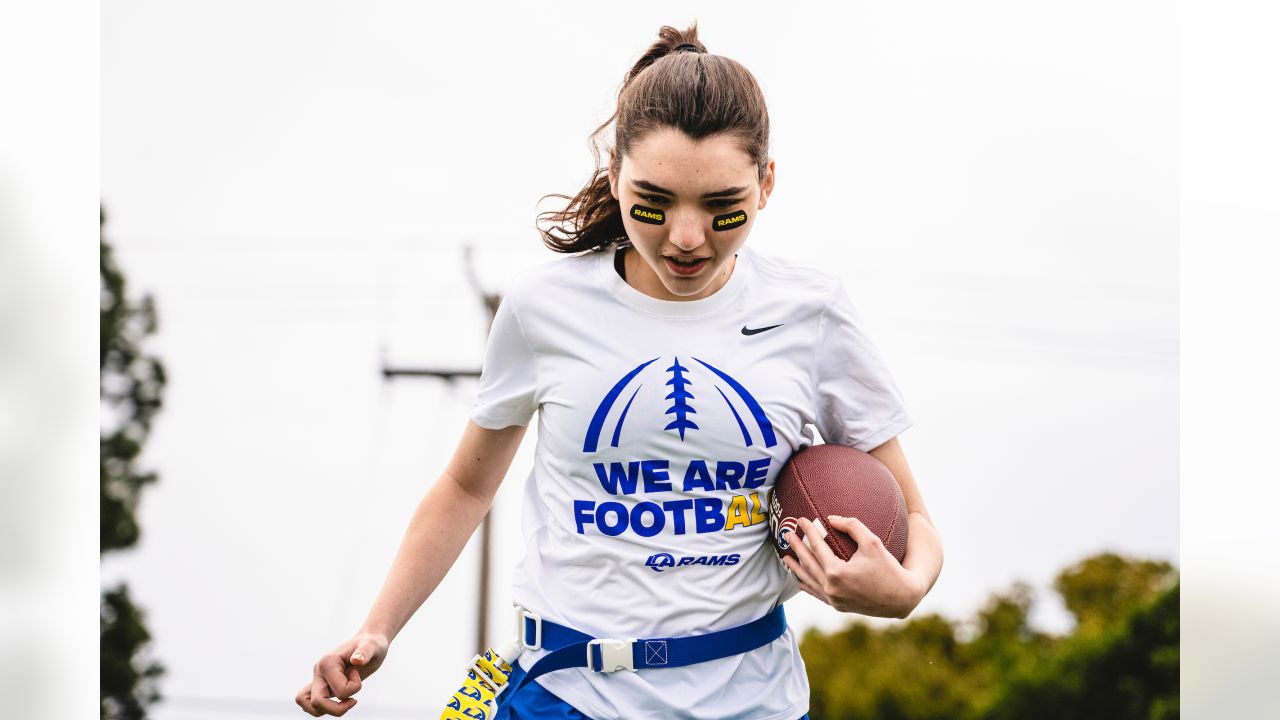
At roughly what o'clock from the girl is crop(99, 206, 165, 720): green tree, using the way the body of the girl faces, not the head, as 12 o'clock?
The green tree is roughly at 5 o'clock from the girl.

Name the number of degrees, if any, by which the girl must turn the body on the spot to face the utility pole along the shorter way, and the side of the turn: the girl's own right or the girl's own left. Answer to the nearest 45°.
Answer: approximately 180°

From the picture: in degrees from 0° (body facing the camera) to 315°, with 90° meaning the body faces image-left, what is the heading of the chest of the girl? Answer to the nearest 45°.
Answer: approximately 0°

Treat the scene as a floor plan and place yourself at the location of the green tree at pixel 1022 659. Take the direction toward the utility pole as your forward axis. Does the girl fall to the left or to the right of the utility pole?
left
